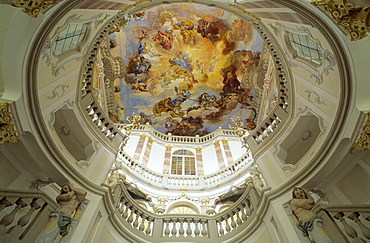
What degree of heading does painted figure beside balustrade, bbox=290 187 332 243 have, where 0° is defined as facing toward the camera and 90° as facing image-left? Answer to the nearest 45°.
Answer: approximately 0°

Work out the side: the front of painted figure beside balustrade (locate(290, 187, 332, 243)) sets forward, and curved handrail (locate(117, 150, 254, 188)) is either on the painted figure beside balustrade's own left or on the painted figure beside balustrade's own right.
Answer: on the painted figure beside balustrade's own right

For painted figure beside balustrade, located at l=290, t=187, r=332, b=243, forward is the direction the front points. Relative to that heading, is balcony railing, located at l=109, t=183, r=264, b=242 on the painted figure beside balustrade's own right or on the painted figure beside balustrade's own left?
on the painted figure beside balustrade's own right

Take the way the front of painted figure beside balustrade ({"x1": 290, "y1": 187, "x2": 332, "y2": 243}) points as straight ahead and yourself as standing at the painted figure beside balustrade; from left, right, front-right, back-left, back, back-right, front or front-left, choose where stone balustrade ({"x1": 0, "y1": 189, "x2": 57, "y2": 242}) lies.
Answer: front-right

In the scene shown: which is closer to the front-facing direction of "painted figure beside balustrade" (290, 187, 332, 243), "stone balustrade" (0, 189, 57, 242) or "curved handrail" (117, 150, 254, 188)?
the stone balustrade
